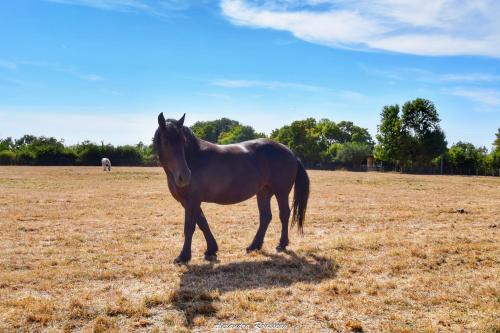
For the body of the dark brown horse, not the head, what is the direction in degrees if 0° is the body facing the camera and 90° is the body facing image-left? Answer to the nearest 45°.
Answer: approximately 45°
